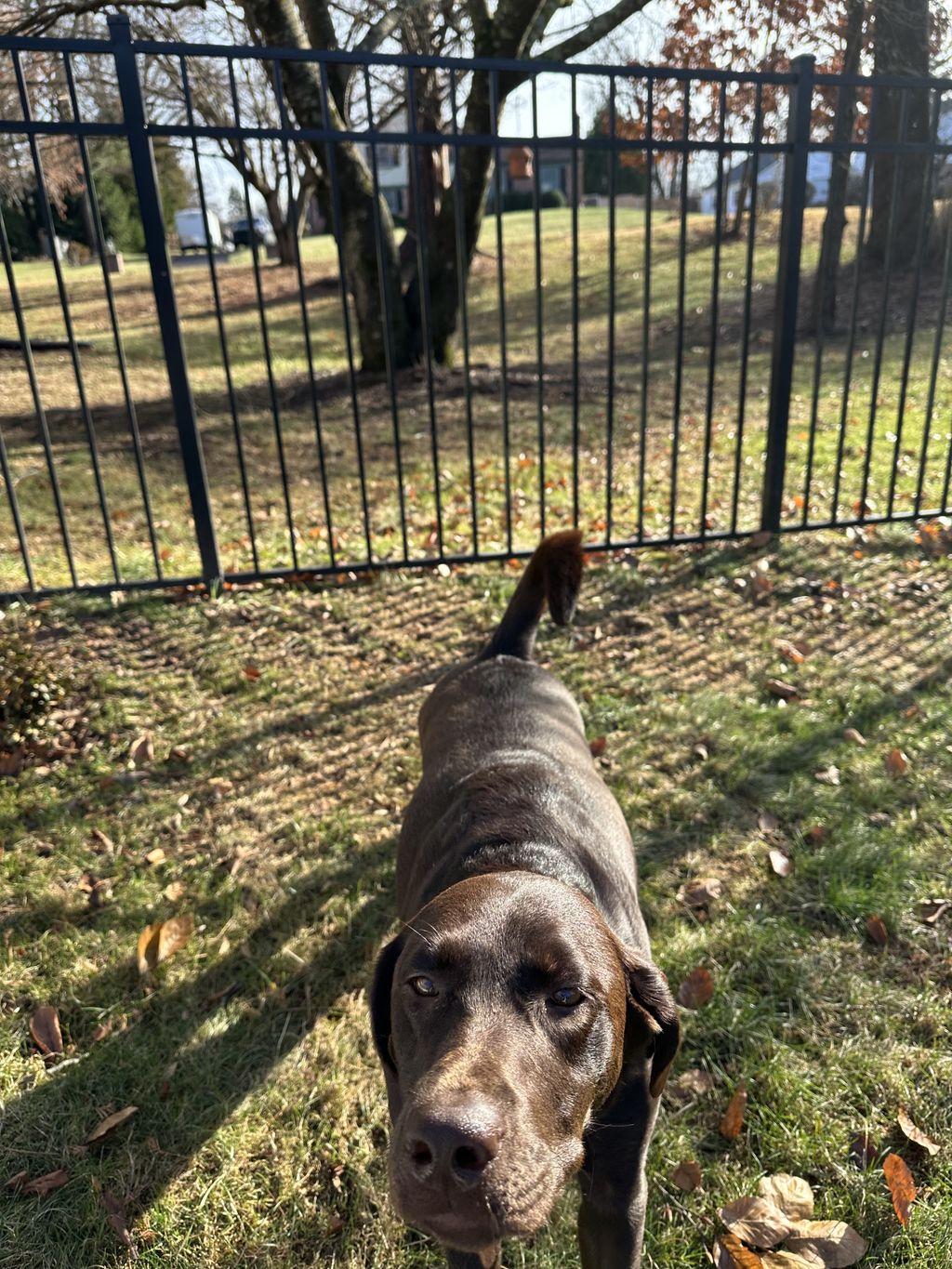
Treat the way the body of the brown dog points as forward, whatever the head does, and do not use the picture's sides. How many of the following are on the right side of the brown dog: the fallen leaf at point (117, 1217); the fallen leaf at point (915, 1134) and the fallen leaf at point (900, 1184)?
1

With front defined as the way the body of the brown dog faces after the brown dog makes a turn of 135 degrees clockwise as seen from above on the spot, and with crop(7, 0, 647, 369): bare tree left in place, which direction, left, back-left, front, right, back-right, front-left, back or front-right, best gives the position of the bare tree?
front-right

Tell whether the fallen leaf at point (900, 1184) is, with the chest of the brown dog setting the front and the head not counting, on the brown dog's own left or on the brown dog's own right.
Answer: on the brown dog's own left

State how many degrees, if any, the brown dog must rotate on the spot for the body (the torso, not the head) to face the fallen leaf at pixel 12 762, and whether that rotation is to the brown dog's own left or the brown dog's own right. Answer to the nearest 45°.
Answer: approximately 135° to the brown dog's own right

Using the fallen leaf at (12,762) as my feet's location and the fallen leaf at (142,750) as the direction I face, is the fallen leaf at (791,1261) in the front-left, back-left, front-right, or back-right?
front-right

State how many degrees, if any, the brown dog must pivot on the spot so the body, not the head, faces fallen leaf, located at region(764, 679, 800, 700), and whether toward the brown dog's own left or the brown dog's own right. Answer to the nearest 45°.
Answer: approximately 135° to the brown dog's own left

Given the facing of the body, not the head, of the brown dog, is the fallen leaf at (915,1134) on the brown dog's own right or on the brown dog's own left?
on the brown dog's own left

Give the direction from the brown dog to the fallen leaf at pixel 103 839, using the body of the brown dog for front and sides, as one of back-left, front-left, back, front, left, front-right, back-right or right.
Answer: back-right

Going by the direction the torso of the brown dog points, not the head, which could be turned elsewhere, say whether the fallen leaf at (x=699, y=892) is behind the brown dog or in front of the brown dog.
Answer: behind

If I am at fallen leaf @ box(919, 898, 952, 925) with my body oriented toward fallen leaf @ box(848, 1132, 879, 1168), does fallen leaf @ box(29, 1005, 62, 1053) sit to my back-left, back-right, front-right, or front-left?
front-right

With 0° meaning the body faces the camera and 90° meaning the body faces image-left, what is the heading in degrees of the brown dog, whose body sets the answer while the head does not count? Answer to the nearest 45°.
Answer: approximately 0°

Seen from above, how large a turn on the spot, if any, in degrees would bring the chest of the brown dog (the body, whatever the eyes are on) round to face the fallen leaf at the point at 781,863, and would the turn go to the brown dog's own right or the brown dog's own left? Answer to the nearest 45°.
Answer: approximately 135° to the brown dog's own left

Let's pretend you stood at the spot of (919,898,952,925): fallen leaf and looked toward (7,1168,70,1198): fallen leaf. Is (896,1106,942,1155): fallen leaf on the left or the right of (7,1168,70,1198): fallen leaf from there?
left
